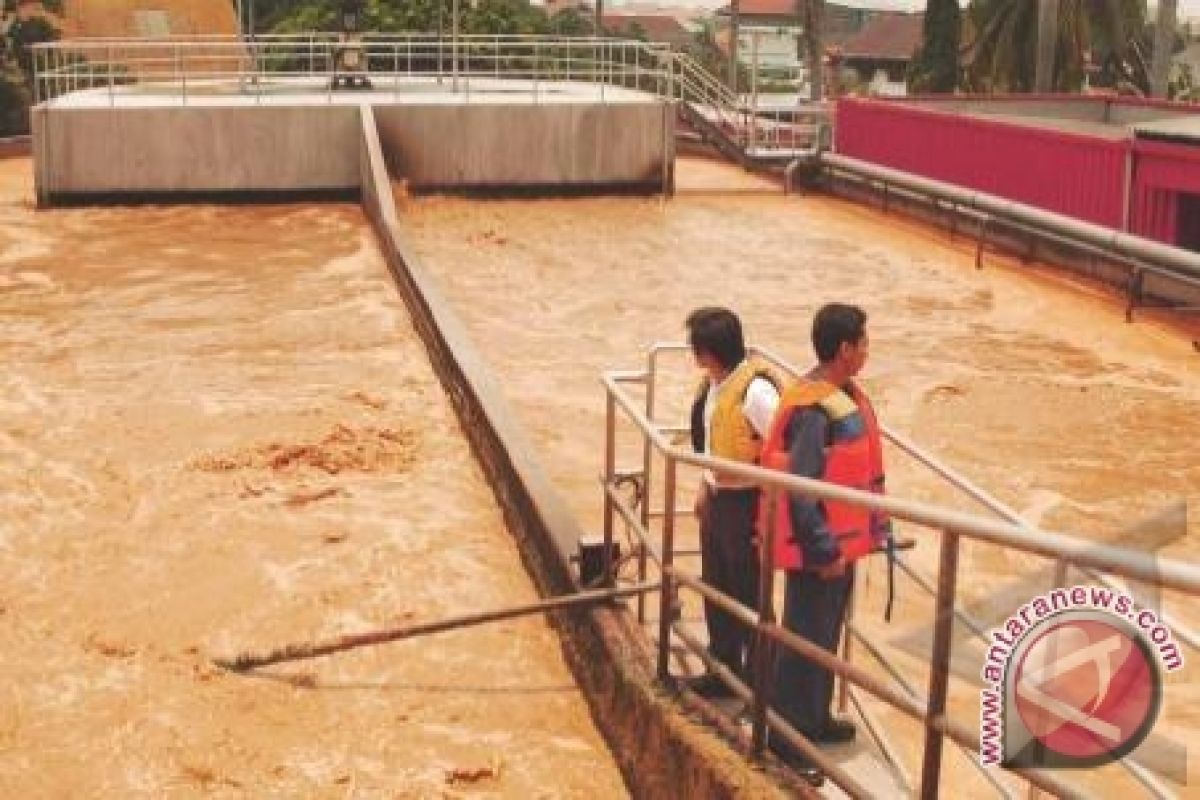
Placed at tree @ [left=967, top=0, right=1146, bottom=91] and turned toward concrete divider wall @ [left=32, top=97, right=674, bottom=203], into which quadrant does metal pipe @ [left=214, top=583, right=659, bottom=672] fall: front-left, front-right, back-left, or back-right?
front-left

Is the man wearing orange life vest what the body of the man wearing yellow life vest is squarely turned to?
no

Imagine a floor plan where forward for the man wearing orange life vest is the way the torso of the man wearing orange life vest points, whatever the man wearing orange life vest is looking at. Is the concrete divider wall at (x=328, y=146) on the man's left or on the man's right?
on the man's left

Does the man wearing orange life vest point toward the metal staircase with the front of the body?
no

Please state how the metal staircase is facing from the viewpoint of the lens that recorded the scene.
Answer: facing to the right of the viewer

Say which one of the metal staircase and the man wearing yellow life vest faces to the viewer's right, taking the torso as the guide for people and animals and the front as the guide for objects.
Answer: the metal staircase

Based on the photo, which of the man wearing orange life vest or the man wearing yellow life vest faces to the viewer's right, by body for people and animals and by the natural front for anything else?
the man wearing orange life vest

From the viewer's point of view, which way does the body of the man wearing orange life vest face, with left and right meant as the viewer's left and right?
facing to the right of the viewer

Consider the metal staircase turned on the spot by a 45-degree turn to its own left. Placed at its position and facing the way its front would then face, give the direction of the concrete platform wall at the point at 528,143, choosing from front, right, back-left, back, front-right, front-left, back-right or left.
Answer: back

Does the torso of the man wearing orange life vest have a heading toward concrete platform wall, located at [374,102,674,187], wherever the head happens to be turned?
no
